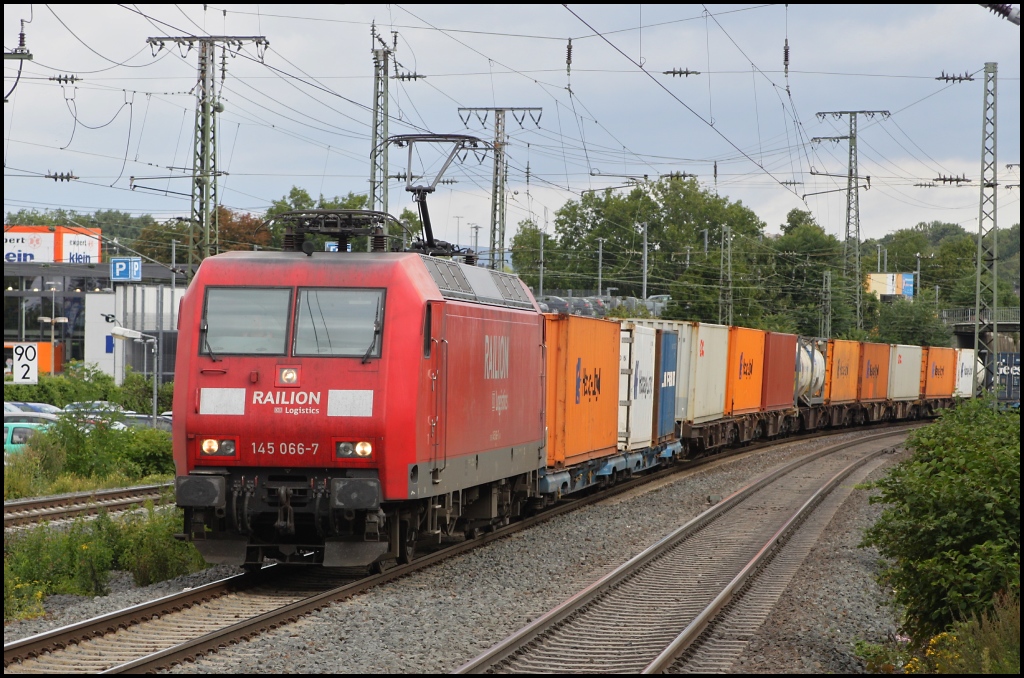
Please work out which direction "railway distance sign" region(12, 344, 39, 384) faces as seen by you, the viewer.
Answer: facing the viewer

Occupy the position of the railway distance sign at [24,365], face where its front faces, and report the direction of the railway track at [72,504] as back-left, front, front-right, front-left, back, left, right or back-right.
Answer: front

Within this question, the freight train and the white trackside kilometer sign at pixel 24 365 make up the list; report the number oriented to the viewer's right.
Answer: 0

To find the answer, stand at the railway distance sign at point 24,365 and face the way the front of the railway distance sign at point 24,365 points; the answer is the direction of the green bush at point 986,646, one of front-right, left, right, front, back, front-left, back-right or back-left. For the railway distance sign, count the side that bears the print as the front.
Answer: front

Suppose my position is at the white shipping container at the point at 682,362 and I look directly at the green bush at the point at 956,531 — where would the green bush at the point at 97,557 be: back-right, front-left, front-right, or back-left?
front-right

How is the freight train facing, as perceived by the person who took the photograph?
facing the viewer and to the left of the viewer

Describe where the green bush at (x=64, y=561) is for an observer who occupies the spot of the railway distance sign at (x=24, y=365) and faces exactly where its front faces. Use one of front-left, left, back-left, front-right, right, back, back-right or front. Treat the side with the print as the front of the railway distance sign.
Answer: front

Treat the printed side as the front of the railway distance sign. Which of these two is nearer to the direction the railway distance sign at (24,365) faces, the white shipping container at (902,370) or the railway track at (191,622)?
the railway track

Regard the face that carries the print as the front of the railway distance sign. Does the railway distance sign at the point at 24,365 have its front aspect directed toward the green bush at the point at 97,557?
yes
